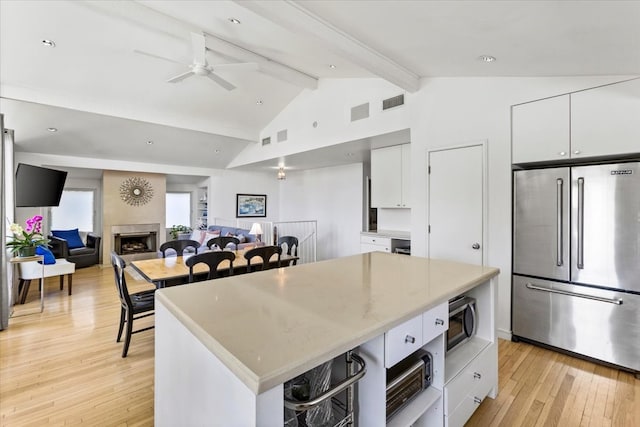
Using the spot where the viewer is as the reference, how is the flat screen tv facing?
facing the viewer and to the right of the viewer

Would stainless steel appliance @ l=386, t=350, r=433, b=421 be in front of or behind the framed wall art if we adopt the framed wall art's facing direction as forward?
in front

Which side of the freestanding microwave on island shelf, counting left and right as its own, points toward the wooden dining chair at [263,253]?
back

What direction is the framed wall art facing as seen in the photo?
toward the camera

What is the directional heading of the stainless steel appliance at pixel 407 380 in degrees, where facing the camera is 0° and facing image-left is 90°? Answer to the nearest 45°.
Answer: approximately 315°

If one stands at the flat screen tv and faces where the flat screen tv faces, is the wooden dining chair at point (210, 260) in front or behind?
in front

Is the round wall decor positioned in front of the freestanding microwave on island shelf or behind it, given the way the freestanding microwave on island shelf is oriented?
behind

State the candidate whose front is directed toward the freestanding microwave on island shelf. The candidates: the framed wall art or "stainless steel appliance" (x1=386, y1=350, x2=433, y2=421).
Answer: the framed wall art

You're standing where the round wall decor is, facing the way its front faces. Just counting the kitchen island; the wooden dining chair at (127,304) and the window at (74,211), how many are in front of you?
2

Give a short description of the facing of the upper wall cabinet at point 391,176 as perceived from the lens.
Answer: facing the viewer and to the left of the viewer

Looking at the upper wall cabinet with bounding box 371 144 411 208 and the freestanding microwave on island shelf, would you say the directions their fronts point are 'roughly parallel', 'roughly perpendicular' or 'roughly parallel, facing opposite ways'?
roughly perpendicular

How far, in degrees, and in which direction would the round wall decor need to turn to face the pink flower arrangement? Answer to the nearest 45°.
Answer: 0° — it already faces it

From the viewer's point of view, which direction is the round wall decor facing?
toward the camera

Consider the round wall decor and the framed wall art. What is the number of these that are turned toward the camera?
2
